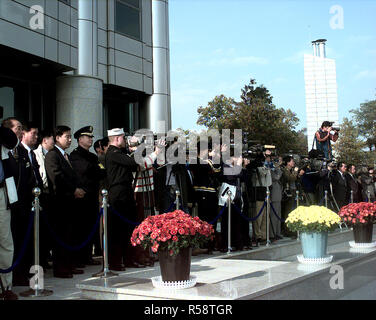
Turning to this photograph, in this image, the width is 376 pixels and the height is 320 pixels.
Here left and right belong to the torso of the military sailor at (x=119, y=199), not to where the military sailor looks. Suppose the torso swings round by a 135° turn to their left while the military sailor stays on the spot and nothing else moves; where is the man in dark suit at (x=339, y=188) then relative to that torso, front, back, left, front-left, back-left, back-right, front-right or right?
right

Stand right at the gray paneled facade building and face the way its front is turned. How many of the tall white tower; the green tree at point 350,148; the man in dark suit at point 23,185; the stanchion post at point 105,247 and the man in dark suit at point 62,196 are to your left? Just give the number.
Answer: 2

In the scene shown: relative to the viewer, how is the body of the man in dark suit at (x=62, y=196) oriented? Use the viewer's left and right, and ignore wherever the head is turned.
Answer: facing the viewer and to the right of the viewer

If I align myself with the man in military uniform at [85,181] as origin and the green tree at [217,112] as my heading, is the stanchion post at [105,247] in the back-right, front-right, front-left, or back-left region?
back-right

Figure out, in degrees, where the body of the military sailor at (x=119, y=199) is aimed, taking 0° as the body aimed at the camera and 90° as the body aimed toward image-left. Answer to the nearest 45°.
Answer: approximately 270°

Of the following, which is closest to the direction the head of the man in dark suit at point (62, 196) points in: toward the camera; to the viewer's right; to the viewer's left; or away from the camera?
to the viewer's right

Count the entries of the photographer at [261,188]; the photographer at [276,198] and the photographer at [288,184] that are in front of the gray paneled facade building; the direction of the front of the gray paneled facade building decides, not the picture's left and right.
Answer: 3

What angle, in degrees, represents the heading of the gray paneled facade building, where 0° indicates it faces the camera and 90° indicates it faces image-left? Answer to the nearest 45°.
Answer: approximately 315°

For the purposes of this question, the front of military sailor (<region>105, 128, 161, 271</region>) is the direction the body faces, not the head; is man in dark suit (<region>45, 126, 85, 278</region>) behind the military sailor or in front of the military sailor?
behind
